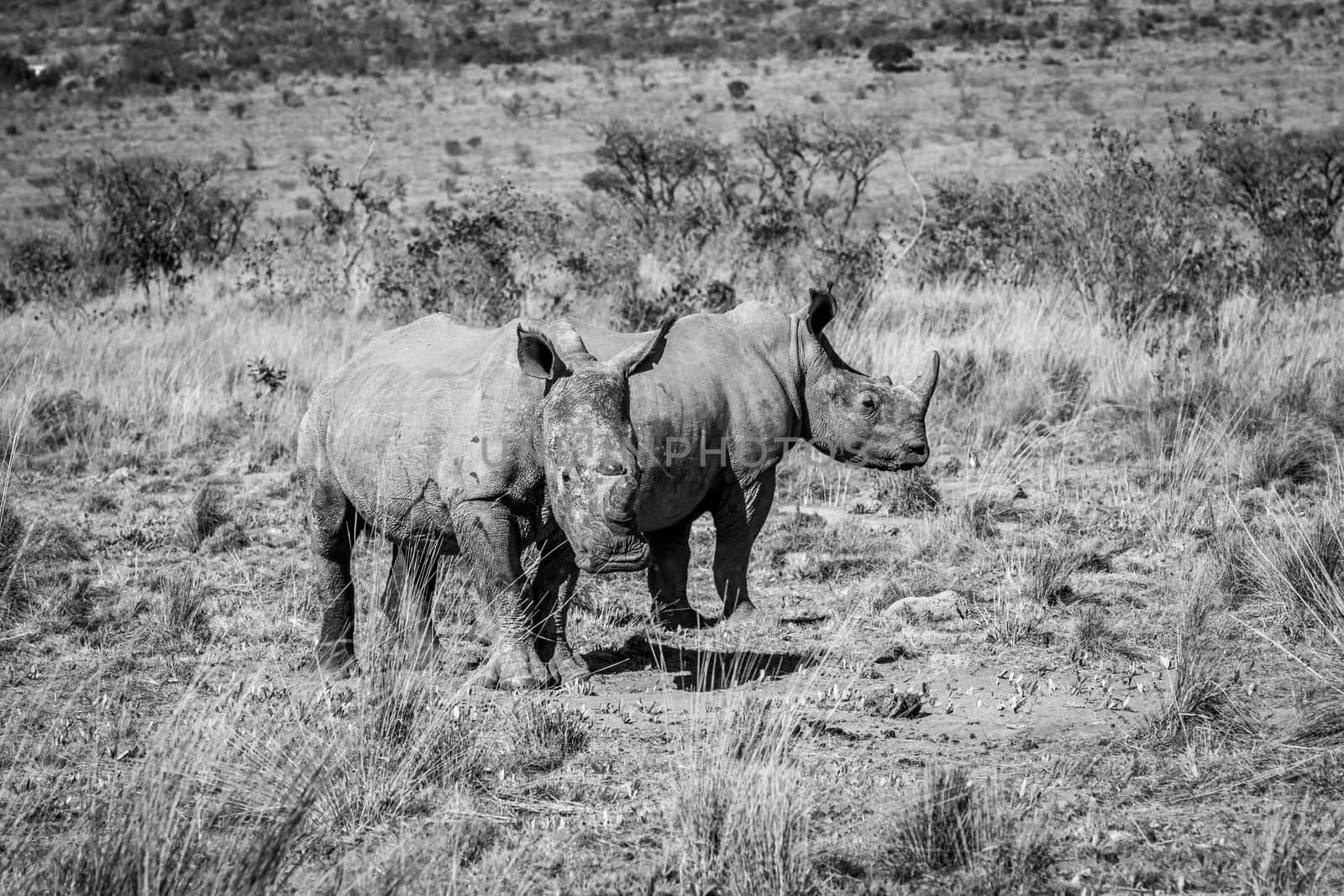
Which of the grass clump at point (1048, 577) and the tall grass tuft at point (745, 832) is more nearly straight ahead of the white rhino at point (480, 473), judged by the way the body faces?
the tall grass tuft

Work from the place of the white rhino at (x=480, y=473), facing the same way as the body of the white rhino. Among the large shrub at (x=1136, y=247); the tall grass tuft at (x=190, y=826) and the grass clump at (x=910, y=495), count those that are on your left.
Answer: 2

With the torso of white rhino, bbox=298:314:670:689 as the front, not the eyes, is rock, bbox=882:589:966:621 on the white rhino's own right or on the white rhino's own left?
on the white rhino's own left

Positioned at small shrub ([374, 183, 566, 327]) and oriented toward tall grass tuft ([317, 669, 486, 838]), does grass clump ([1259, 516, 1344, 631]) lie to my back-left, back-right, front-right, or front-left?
front-left

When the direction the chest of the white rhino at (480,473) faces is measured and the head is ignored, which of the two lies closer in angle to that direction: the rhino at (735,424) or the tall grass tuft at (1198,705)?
the tall grass tuft

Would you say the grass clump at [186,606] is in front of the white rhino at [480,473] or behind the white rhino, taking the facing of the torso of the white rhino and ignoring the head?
behind

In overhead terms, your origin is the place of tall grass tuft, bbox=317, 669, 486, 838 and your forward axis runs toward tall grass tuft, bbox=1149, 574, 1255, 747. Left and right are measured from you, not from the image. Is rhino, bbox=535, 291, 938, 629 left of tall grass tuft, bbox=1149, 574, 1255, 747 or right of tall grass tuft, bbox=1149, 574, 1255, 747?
left

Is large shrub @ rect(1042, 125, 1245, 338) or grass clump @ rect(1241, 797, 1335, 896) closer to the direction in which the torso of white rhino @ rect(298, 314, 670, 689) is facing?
the grass clump

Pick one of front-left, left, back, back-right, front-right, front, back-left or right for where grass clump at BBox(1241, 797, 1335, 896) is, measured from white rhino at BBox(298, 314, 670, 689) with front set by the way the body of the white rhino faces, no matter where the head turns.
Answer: front

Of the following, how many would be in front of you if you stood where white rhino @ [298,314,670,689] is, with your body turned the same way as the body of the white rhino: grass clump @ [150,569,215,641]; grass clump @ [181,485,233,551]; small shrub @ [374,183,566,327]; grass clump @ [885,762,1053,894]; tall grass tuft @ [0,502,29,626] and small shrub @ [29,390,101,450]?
1

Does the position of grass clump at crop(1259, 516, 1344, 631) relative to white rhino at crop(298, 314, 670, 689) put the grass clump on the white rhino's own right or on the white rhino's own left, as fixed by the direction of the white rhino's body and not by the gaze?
on the white rhino's own left

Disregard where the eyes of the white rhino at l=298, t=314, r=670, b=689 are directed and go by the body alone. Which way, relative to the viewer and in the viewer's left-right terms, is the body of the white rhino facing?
facing the viewer and to the right of the viewer

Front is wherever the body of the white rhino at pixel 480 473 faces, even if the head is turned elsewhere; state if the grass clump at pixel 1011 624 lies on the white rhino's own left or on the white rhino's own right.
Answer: on the white rhino's own left

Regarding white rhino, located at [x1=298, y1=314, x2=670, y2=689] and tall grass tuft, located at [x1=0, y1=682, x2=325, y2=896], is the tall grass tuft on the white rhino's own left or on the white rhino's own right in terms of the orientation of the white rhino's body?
on the white rhino's own right

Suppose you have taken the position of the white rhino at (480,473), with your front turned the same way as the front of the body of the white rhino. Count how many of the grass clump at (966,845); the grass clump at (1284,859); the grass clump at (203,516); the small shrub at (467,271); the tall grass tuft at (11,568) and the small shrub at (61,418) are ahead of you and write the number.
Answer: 2

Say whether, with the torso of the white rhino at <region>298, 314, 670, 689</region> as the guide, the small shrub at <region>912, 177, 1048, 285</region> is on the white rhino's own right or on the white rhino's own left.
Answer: on the white rhino's own left

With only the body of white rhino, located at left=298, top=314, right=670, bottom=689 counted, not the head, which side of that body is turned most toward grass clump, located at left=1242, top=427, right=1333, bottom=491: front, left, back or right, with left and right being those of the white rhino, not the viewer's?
left
